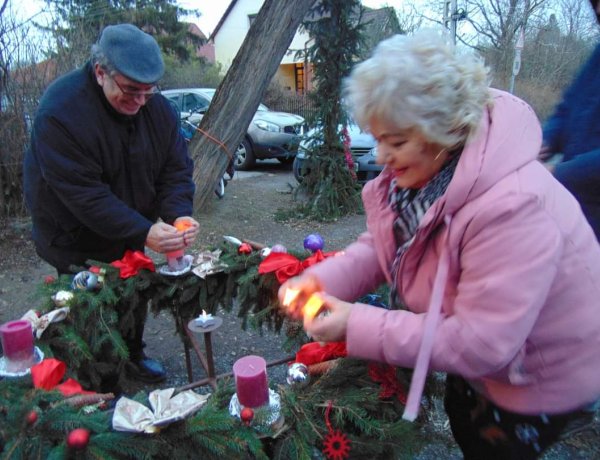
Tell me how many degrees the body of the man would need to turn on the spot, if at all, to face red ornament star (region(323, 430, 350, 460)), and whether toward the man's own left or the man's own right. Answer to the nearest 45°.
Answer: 0° — they already face it

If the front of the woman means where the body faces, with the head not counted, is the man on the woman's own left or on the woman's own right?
on the woman's own right

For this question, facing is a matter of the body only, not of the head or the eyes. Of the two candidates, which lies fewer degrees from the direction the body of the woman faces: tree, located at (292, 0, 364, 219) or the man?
the man

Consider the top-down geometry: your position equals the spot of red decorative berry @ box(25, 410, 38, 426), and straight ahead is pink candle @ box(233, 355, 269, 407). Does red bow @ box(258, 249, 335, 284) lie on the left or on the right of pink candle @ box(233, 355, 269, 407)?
left

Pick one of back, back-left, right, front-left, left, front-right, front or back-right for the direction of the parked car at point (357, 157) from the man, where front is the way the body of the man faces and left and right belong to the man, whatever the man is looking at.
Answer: left
